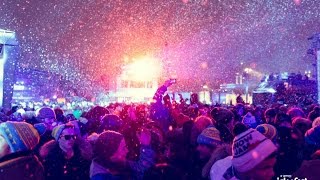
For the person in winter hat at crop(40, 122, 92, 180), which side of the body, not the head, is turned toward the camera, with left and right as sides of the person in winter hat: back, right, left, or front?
front

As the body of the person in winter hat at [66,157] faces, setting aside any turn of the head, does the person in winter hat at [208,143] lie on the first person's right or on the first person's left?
on the first person's left

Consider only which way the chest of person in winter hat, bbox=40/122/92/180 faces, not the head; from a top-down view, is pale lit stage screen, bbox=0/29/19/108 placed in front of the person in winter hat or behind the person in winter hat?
behind

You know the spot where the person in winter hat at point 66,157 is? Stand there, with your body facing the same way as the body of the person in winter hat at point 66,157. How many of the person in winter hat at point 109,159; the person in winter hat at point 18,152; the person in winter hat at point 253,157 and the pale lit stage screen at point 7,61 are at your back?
1

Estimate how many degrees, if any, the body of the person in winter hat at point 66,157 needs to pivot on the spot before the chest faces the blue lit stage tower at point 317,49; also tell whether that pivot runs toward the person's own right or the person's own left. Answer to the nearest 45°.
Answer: approximately 135° to the person's own left

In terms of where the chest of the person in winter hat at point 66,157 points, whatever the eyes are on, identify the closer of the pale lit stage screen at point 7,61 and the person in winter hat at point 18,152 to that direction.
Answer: the person in winter hat

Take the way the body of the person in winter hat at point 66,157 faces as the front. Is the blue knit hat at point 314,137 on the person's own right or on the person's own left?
on the person's own left

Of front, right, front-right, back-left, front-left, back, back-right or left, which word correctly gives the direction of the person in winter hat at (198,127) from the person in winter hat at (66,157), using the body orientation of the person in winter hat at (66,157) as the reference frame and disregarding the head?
left

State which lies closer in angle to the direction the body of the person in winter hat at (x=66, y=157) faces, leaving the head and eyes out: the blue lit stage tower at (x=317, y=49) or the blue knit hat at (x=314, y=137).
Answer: the blue knit hat

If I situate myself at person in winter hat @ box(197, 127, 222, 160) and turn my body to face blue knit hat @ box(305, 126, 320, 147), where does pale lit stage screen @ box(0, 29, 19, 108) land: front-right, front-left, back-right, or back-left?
back-left

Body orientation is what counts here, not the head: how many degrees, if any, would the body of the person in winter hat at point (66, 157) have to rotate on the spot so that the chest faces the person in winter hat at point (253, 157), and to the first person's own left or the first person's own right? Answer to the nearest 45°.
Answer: approximately 45° to the first person's own left

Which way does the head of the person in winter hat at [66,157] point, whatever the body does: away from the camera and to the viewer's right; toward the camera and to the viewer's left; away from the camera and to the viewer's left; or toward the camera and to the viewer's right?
toward the camera and to the viewer's right
